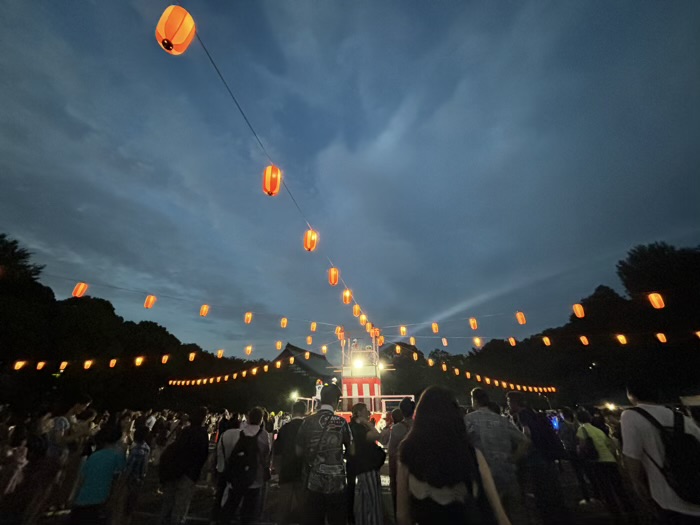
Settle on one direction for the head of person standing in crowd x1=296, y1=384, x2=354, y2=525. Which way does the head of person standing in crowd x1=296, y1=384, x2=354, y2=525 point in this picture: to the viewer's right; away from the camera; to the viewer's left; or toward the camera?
away from the camera

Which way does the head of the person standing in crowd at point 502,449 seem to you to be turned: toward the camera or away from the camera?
away from the camera

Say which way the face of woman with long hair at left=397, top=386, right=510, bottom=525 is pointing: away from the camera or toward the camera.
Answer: away from the camera

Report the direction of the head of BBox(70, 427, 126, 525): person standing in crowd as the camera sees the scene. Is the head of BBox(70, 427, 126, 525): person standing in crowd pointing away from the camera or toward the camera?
away from the camera

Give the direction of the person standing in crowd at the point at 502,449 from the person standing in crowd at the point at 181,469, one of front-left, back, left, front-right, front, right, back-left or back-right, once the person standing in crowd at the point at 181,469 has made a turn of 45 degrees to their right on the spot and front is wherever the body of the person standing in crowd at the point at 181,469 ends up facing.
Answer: front-right

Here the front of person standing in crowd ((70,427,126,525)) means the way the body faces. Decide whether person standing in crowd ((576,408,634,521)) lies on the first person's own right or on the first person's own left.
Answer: on the first person's own right

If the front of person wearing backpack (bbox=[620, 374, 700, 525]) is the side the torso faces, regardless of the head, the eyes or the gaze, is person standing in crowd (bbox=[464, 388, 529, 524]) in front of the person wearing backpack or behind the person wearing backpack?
in front

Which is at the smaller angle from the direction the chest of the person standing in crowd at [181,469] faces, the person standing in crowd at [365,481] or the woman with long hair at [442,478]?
the person standing in crowd

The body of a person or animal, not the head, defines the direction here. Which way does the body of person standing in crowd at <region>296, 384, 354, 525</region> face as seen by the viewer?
away from the camera

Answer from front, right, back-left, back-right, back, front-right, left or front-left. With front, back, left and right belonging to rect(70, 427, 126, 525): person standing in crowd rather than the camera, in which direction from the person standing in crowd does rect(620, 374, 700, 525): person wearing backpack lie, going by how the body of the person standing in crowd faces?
right

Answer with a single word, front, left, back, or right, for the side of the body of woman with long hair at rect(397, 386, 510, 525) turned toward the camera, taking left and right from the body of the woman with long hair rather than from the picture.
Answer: back

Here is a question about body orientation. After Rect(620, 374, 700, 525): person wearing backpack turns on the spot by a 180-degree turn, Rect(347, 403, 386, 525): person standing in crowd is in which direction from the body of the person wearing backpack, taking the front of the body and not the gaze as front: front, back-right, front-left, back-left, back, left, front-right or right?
back-right

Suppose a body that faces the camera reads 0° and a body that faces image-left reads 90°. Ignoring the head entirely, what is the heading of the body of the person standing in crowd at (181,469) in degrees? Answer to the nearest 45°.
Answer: approximately 225°
